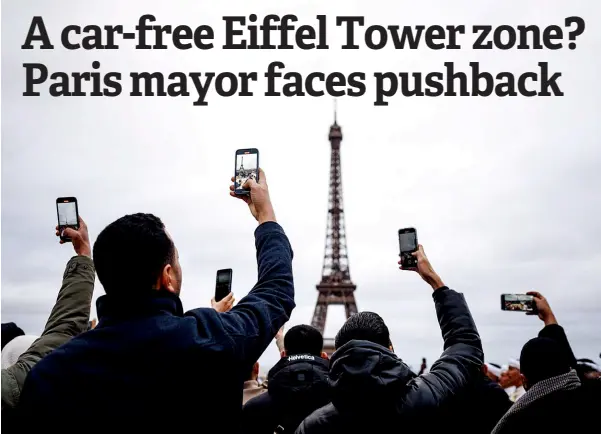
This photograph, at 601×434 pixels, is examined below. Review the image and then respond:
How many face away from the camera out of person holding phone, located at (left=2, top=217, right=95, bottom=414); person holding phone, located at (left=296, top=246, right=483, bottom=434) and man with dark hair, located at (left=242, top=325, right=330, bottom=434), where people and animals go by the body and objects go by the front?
3

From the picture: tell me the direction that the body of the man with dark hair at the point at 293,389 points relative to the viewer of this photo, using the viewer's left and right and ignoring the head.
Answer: facing away from the viewer

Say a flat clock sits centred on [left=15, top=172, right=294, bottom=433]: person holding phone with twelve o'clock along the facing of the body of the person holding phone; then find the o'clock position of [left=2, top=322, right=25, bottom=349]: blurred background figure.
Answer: The blurred background figure is roughly at 10 o'clock from the person holding phone.

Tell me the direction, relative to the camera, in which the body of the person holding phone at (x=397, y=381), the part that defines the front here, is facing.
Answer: away from the camera

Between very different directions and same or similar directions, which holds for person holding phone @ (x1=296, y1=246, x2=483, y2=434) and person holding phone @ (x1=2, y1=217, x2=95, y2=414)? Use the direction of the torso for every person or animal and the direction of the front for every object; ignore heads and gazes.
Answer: same or similar directions

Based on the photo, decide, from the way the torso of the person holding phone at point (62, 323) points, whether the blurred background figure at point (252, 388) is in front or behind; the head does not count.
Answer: in front

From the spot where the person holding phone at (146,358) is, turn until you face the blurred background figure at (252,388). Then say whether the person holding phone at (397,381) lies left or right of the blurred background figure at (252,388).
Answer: right

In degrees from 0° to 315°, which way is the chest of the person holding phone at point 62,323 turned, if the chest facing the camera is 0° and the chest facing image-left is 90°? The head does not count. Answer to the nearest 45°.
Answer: approximately 180°

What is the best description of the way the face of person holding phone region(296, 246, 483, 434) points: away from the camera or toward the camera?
away from the camera

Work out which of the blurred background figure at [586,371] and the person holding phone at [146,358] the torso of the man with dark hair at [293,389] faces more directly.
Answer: the blurred background figure

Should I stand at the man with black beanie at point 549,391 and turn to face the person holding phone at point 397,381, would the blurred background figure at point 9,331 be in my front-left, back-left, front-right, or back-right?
front-right

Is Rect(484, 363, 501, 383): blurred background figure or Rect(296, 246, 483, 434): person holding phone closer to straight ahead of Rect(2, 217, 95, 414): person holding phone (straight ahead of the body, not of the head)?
the blurred background figure

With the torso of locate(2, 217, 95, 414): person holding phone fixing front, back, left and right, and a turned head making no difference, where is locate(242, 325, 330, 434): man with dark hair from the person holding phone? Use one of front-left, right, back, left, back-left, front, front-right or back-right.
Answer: front-right

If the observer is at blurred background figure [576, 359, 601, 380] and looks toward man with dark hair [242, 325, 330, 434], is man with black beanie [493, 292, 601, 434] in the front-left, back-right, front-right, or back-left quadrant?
front-left

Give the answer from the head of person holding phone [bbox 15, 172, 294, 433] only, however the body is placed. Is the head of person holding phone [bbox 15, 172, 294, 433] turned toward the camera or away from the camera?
away from the camera

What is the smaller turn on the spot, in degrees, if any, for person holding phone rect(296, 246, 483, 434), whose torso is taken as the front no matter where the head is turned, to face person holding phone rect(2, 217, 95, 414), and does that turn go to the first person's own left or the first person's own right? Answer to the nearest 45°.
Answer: approximately 90° to the first person's own left

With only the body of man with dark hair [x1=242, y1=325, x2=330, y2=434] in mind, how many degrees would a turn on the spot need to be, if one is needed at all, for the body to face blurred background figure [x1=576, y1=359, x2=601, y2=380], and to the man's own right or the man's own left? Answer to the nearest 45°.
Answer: approximately 45° to the man's own right

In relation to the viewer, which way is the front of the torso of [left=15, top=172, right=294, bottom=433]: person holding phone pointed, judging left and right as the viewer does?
facing away from the viewer and to the right of the viewer
